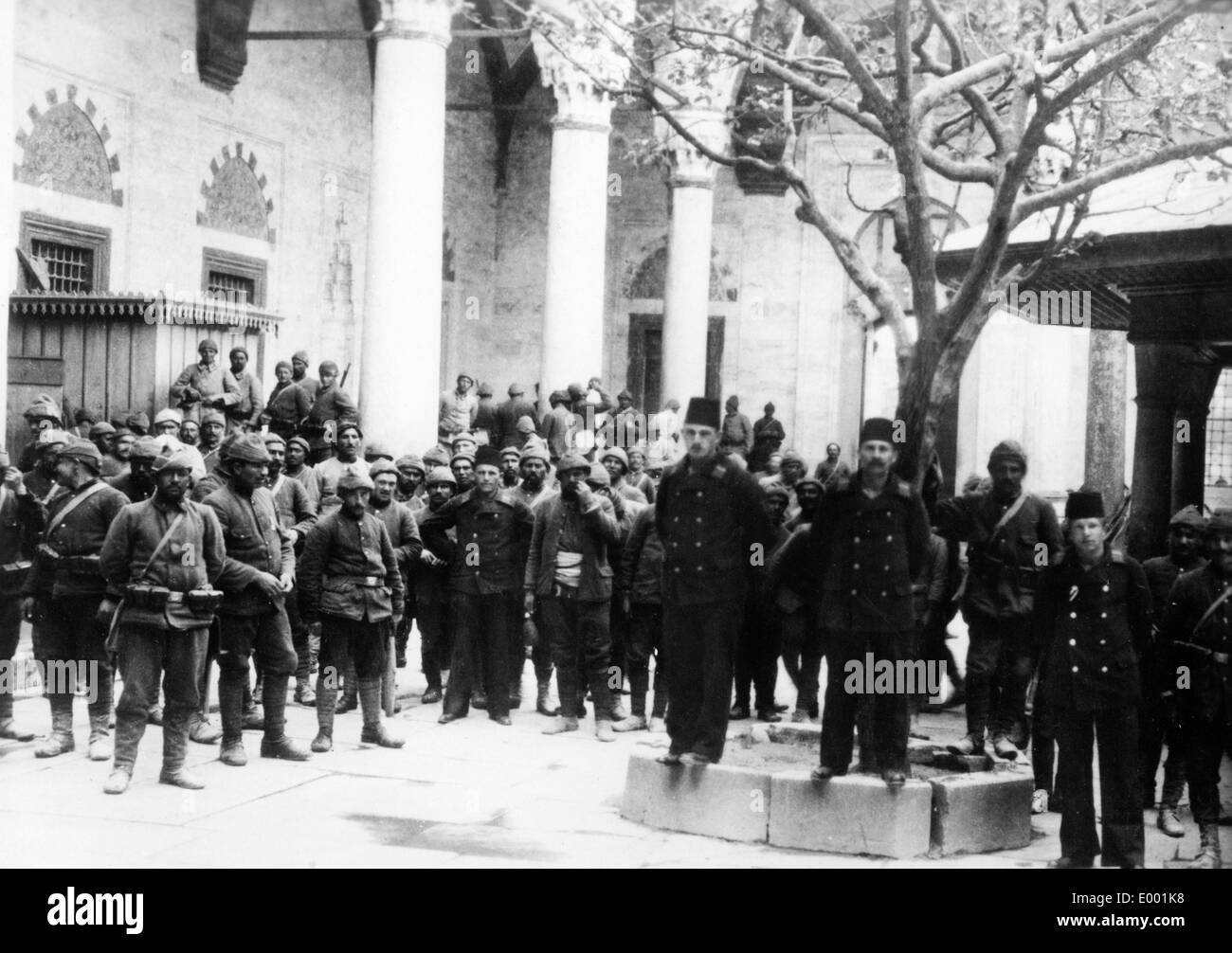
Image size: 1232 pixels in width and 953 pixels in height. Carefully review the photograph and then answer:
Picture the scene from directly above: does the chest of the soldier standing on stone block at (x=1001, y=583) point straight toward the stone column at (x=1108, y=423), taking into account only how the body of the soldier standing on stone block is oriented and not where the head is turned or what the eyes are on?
no

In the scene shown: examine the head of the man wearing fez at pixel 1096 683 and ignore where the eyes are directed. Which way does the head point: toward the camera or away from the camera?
toward the camera

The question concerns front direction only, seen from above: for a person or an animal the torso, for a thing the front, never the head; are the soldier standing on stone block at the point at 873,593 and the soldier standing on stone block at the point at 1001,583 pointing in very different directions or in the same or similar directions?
same or similar directions

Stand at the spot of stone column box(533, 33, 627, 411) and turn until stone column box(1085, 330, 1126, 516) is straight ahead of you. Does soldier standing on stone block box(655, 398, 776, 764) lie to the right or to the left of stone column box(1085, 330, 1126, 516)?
right

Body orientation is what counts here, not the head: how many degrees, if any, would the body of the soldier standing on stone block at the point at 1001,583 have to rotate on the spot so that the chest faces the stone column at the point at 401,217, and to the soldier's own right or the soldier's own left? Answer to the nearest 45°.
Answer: approximately 135° to the soldier's own right

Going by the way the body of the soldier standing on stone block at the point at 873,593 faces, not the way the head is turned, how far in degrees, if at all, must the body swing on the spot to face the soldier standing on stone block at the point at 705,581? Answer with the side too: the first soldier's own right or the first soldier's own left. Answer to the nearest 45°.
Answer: approximately 90° to the first soldier's own right

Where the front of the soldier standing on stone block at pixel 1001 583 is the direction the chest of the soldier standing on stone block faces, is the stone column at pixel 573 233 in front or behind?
behind

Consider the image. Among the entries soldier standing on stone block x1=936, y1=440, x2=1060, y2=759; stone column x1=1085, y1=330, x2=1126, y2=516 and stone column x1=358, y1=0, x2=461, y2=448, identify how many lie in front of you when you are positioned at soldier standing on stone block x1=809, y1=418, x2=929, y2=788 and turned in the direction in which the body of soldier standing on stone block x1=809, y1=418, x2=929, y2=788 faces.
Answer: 0

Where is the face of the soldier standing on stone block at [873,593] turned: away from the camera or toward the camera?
toward the camera

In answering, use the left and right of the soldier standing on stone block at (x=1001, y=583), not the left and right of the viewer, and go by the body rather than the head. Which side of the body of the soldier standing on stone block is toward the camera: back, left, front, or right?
front

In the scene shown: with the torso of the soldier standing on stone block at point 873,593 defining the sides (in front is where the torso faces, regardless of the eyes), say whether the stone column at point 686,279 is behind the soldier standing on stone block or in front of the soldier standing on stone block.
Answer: behind

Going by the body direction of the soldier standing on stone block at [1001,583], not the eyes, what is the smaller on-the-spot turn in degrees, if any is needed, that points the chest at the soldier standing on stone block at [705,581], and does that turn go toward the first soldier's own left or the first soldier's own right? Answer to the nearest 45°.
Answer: approximately 45° to the first soldier's own right

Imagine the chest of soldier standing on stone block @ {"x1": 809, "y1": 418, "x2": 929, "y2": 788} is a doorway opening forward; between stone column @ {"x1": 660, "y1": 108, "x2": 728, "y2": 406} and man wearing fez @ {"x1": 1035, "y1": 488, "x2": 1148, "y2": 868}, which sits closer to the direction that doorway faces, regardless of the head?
the man wearing fez

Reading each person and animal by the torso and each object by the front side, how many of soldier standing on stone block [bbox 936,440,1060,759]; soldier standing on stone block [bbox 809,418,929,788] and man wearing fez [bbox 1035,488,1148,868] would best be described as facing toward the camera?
3

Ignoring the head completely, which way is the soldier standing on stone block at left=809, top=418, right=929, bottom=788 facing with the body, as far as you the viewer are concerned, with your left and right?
facing the viewer
